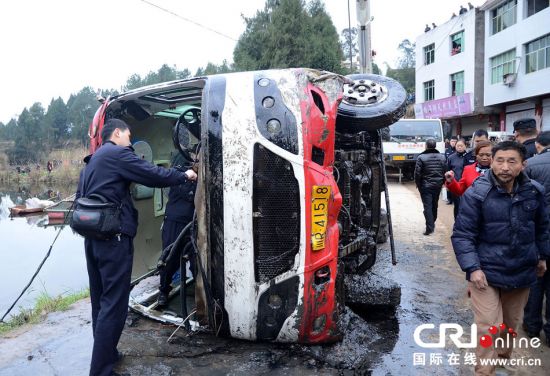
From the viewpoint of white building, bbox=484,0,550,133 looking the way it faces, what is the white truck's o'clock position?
The white truck is roughly at 11 o'clock from the white building.

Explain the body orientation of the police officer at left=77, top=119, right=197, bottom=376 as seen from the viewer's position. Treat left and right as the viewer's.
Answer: facing away from the viewer and to the right of the viewer

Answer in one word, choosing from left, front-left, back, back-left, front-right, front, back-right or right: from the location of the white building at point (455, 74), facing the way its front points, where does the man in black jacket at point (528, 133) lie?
front-left

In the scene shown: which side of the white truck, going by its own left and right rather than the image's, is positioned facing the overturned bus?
front

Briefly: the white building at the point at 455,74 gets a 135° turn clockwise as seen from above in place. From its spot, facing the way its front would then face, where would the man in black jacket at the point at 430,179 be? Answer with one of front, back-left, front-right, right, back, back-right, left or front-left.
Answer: back

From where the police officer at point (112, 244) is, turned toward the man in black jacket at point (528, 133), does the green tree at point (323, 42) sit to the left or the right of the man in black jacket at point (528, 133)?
left

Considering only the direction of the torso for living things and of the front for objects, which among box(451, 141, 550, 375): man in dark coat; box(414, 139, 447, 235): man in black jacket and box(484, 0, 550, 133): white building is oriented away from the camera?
the man in black jacket

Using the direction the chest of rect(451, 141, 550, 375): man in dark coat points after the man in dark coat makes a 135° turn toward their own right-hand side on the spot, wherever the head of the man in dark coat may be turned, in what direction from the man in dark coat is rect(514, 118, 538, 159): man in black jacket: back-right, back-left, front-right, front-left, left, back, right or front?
front-right

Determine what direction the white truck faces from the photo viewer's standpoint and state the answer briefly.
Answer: facing the viewer

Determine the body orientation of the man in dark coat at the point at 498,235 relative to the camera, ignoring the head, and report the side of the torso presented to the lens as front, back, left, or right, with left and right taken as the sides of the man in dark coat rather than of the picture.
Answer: front

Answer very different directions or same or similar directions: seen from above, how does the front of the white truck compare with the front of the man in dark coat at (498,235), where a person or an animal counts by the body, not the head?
same or similar directions

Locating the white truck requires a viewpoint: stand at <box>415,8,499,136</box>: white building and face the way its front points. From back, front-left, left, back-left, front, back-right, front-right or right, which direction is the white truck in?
front-left

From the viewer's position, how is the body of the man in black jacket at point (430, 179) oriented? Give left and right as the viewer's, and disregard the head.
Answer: facing away from the viewer

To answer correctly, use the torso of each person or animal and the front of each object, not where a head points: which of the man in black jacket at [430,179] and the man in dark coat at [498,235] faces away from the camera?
the man in black jacket

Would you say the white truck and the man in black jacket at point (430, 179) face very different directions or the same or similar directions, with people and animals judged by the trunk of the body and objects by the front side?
very different directions
